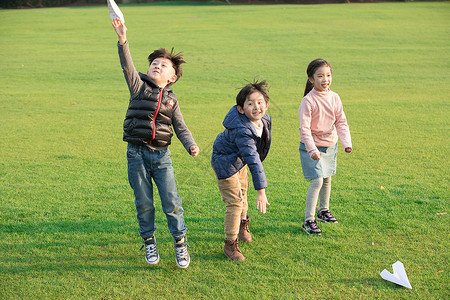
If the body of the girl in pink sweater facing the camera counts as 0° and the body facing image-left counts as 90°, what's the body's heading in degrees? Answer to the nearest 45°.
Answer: approximately 315°

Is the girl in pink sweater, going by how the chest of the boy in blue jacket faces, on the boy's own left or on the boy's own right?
on the boy's own left

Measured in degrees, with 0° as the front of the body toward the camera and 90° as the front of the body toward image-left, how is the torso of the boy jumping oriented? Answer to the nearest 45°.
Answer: approximately 0°

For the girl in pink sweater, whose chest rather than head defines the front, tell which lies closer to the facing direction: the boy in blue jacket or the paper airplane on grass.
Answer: the paper airplane on grass

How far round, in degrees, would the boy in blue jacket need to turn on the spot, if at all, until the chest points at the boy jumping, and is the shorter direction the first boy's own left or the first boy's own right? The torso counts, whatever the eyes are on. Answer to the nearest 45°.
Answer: approximately 135° to the first boy's own right

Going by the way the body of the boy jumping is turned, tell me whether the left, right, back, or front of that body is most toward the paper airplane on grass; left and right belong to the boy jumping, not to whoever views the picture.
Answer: left

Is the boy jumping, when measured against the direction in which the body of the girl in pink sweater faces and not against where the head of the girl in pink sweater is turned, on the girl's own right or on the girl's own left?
on the girl's own right

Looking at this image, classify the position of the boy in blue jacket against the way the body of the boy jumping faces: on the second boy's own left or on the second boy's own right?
on the second boy's own left

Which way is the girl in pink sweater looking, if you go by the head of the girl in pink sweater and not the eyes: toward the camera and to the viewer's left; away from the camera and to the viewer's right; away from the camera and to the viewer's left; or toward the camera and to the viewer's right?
toward the camera and to the viewer's right
